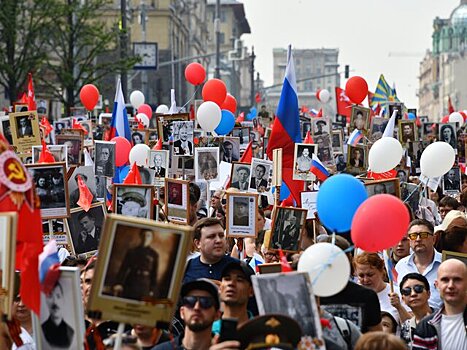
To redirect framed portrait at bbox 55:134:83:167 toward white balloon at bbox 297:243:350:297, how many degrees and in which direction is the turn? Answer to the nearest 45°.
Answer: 0° — it already faces it

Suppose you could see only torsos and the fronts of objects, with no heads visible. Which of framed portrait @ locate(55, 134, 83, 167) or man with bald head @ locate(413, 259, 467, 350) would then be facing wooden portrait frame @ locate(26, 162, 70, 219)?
the framed portrait

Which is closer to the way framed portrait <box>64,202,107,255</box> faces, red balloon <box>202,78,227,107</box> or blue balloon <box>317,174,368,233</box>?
the blue balloon

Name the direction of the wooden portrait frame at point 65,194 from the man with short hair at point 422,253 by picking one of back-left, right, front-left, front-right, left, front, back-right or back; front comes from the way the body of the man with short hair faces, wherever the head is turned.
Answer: right

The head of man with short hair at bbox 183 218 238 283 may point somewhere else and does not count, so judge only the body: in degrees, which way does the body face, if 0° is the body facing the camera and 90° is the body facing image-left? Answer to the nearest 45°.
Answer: approximately 315°

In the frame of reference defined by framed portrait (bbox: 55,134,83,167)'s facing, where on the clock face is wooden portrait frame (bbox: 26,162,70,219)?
The wooden portrait frame is roughly at 12 o'clock from the framed portrait.
